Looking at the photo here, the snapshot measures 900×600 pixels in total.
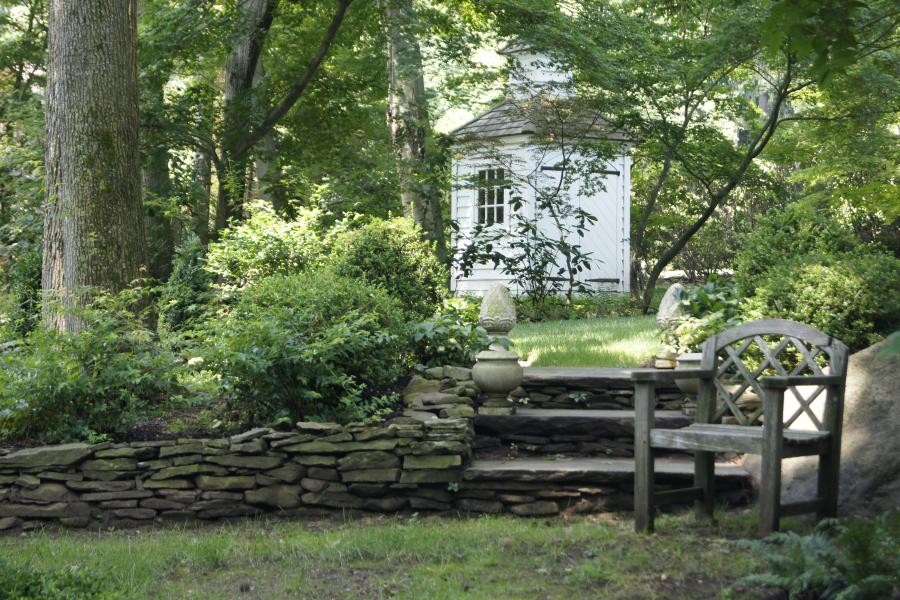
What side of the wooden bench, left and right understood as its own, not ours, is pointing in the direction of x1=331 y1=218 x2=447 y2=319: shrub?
right

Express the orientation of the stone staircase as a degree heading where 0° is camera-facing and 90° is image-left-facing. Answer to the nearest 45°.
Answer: approximately 0°

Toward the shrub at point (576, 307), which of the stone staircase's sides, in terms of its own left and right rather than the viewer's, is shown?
back

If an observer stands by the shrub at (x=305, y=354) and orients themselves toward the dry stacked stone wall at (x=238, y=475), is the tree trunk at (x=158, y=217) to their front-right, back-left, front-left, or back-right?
back-right

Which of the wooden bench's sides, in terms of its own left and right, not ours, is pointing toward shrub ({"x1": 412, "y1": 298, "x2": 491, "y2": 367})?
right

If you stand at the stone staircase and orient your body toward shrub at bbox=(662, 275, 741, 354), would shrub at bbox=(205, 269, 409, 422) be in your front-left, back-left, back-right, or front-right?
back-left

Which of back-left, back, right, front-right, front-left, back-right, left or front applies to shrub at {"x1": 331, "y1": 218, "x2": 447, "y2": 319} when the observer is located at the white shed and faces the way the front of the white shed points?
front-right

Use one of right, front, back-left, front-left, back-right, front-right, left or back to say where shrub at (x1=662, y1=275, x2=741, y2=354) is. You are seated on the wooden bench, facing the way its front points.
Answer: back-right

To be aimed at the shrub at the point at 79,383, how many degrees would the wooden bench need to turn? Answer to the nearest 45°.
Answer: approximately 45° to its right

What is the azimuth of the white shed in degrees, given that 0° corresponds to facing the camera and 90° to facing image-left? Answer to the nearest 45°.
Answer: approximately 315°
